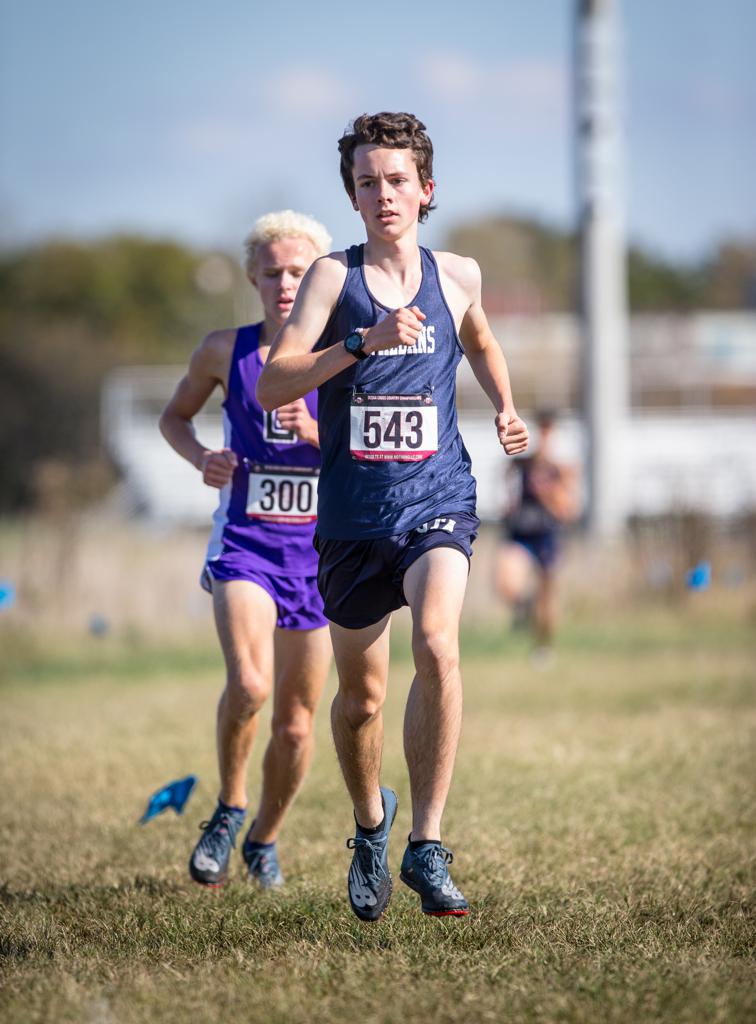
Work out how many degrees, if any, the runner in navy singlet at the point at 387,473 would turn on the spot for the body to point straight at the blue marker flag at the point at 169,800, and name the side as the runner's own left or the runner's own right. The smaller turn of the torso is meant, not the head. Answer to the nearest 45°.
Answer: approximately 135° to the runner's own right

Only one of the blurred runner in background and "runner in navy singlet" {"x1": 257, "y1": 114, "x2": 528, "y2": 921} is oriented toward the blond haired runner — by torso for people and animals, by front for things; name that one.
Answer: the blurred runner in background

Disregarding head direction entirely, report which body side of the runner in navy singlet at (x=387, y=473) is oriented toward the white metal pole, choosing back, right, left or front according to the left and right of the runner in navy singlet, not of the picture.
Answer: back

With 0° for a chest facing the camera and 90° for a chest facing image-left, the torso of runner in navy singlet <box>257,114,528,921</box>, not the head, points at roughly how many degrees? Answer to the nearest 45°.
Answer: approximately 0°

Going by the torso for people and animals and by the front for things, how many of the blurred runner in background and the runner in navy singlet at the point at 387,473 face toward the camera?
2

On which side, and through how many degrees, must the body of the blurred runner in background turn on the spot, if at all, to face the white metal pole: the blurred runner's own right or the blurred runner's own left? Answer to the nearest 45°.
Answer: approximately 180°

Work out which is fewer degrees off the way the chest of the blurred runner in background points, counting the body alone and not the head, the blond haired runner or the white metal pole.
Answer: the blond haired runner

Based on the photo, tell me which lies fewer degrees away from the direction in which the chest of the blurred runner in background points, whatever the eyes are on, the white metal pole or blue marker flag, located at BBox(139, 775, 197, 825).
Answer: the blue marker flag

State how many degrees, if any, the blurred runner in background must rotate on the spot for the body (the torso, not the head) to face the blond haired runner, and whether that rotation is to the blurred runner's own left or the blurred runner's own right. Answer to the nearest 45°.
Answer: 0° — they already face them

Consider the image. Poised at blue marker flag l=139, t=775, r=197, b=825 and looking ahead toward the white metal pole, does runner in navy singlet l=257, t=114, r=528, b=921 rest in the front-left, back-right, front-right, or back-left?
back-right
